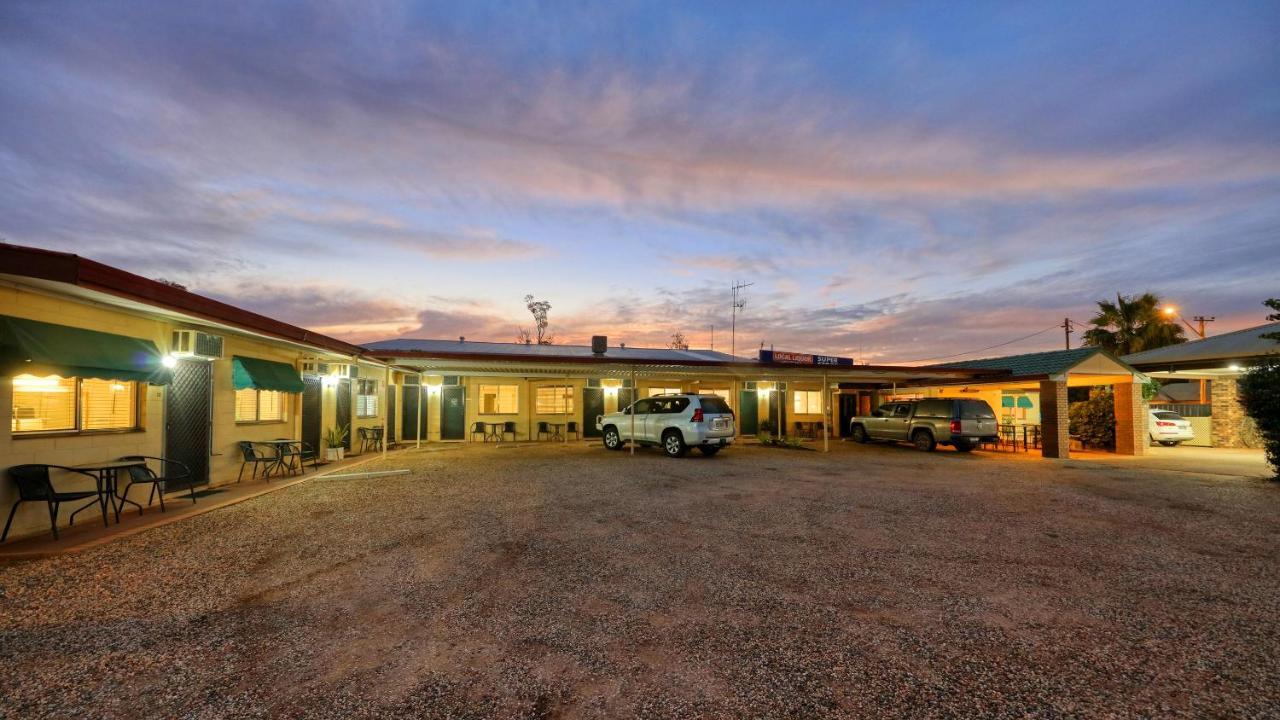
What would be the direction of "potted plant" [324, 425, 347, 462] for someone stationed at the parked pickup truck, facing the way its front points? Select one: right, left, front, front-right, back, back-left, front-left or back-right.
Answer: left

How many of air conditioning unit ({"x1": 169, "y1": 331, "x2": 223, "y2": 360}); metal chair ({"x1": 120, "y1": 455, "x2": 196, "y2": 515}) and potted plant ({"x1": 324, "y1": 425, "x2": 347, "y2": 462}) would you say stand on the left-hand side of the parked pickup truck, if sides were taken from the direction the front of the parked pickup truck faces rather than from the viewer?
3

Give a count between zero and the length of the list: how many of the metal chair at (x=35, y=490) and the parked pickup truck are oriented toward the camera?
0

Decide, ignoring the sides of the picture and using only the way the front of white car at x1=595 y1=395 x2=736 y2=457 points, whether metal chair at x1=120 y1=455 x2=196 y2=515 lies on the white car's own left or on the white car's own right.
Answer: on the white car's own left

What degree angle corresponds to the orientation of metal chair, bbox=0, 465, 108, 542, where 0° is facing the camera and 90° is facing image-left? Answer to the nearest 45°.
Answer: approximately 225°

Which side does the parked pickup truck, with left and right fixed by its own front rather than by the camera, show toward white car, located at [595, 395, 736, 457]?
left

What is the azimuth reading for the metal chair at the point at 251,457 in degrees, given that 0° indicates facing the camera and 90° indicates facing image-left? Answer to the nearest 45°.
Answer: approximately 225°
